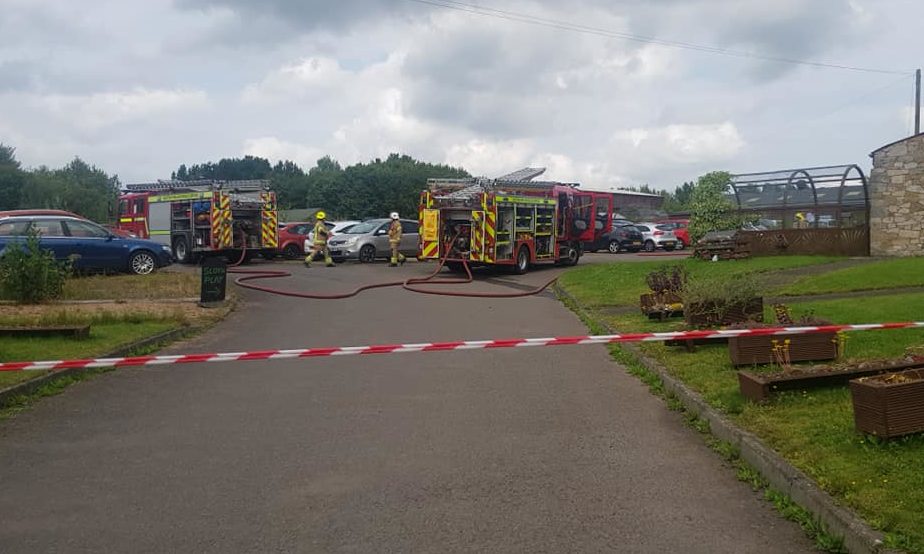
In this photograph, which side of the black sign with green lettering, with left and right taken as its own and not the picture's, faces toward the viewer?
front

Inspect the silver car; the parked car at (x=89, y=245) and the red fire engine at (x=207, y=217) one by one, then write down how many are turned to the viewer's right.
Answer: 1

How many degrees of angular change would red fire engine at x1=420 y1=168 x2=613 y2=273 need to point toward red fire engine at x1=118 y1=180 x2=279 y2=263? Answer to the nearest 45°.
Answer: approximately 135° to its left

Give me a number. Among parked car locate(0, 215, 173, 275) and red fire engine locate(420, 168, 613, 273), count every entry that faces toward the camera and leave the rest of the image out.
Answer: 0

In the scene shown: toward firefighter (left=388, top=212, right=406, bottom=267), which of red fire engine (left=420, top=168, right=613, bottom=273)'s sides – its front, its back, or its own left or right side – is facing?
left

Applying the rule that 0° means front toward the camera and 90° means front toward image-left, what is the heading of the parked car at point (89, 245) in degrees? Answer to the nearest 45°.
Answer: approximately 270°

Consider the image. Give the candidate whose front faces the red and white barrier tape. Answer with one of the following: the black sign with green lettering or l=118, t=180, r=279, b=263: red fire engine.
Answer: the black sign with green lettering

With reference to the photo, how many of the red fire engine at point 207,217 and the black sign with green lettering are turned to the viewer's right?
0

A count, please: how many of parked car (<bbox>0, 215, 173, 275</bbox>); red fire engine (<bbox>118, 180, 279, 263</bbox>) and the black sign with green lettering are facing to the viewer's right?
1

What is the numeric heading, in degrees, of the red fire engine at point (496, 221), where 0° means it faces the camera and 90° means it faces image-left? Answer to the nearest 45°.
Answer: approximately 225°

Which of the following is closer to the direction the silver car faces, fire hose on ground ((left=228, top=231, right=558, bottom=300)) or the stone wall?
the fire hose on ground

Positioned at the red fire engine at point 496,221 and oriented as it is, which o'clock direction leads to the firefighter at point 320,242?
The firefighter is roughly at 8 o'clock from the red fire engine.

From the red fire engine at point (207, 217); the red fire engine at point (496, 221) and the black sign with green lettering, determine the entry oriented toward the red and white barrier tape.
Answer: the black sign with green lettering

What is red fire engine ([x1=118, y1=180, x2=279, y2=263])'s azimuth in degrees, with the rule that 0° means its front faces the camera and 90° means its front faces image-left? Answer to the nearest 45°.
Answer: approximately 135°

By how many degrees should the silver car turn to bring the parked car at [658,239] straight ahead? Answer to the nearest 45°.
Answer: approximately 180°

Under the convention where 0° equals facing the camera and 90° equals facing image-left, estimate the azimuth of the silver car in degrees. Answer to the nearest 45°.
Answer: approximately 45°
